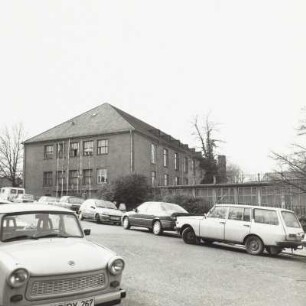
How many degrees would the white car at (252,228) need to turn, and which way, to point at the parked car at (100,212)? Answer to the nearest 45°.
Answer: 0° — it already faces it

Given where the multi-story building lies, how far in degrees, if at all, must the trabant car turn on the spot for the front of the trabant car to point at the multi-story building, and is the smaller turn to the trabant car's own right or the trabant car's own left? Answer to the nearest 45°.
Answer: approximately 135° to the trabant car's own left

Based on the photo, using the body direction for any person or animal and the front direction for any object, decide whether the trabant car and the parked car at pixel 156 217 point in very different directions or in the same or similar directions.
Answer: very different directions

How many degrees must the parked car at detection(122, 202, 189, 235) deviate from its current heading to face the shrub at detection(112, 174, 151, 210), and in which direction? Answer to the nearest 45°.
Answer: approximately 45° to its right

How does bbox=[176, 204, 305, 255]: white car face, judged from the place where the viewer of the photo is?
facing away from the viewer and to the left of the viewer

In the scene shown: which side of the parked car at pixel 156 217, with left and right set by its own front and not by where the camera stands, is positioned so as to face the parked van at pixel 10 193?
front

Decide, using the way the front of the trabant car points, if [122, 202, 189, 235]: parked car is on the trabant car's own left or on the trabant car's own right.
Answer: on the trabant car's own left

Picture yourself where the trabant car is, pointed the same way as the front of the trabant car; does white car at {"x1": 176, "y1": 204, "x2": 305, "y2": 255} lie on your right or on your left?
on your left

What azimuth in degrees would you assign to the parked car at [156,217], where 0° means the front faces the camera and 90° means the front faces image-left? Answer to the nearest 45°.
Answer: approximately 135°

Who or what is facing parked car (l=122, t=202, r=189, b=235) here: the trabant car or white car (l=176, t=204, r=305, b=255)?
the white car

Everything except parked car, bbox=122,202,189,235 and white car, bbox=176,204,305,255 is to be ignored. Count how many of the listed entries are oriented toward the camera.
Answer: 0
